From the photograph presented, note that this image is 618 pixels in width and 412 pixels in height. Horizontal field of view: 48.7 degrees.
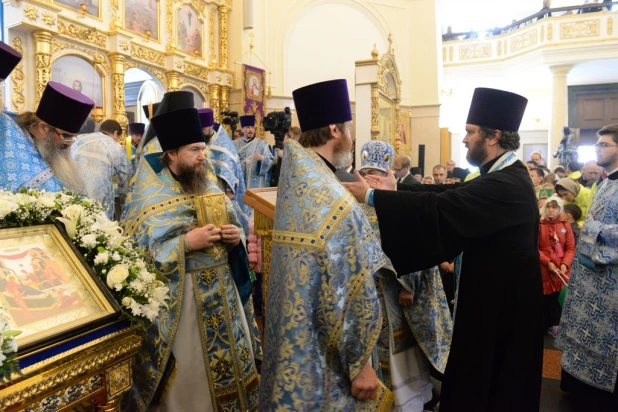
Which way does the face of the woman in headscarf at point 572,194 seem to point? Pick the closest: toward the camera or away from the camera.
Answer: toward the camera

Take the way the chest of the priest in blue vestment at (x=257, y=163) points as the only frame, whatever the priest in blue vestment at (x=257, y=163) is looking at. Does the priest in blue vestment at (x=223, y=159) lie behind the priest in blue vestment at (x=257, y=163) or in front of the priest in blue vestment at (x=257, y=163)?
in front

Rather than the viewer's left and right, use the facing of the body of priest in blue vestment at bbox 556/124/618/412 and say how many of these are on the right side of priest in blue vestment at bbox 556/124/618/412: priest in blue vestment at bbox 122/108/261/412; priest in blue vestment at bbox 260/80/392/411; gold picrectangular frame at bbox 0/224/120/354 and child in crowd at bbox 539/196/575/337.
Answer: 1

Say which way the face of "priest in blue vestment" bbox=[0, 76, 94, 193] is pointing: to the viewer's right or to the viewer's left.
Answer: to the viewer's right

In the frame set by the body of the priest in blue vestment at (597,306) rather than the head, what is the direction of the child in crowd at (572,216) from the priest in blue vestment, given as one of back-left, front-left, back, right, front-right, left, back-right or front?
right

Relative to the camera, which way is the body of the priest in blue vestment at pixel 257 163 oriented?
toward the camera

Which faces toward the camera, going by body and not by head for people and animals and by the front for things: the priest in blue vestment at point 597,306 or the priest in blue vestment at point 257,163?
the priest in blue vestment at point 257,163

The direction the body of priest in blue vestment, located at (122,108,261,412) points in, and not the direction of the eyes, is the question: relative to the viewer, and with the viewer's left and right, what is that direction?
facing the viewer and to the right of the viewer

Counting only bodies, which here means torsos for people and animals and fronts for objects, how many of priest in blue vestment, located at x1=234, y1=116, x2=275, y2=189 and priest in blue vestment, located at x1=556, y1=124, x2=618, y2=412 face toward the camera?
1

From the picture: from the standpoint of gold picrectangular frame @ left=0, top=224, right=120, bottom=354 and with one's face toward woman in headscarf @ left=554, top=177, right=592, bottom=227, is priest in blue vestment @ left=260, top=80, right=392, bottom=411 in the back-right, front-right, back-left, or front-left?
front-right

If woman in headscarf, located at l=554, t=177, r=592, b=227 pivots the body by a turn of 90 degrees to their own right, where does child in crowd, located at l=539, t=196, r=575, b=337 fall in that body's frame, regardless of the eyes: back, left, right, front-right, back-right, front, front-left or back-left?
back-left

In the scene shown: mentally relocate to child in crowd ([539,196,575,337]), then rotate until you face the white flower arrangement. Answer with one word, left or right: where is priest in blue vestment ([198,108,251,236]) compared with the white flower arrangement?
right

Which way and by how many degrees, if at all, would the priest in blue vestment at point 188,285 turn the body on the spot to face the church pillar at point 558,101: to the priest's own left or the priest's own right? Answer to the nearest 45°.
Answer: approximately 90° to the priest's own left

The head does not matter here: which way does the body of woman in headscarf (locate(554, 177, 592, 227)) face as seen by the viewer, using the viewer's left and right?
facing the viewer and to the left of the viewer

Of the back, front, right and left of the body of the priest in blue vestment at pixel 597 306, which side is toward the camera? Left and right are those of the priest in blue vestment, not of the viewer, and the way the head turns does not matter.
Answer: left

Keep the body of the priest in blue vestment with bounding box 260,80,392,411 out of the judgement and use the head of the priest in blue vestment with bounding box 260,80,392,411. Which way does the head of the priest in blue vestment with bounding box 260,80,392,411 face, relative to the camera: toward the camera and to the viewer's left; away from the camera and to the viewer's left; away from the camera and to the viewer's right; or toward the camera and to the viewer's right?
away from the camera and to the viewer's right
